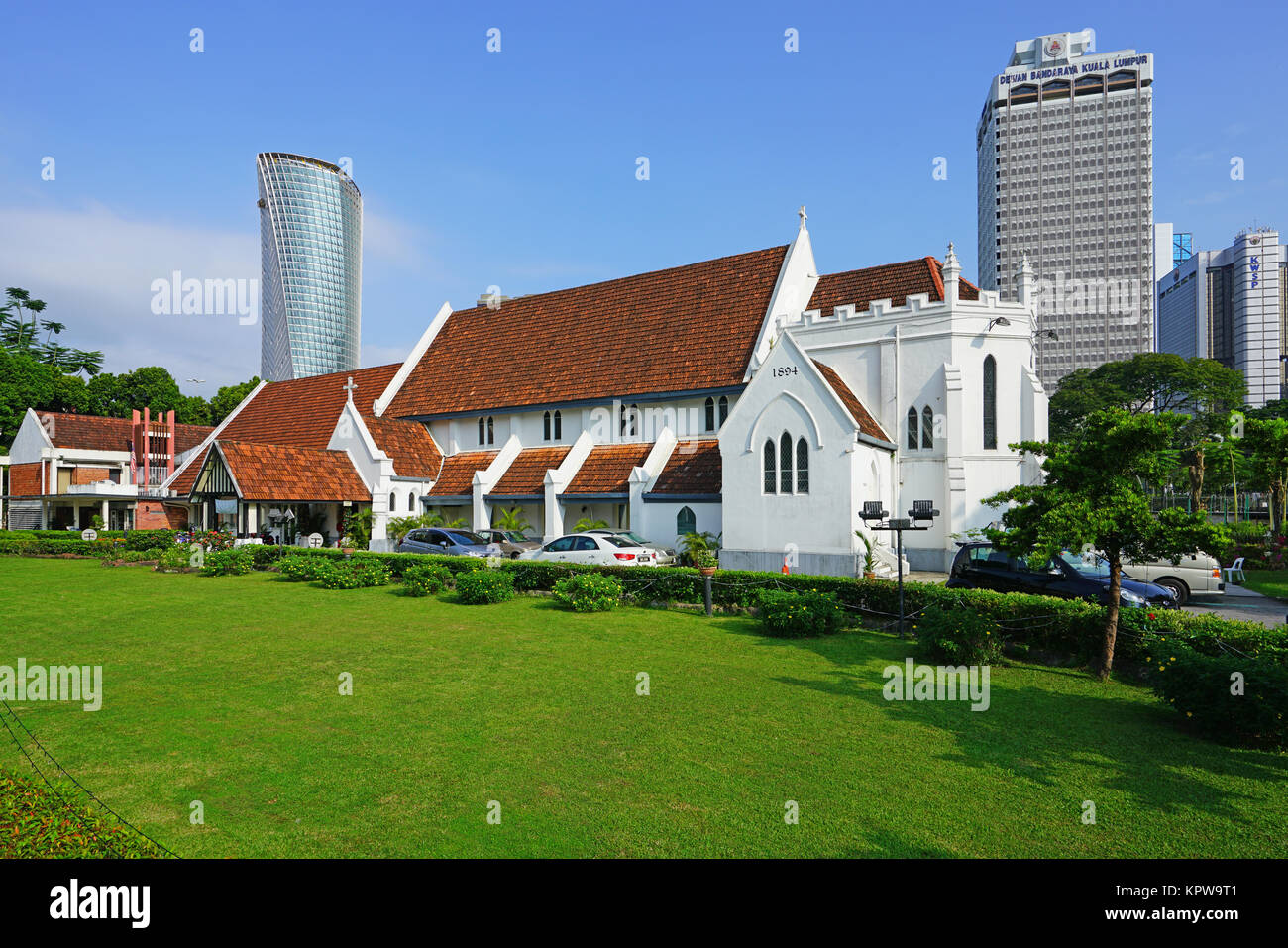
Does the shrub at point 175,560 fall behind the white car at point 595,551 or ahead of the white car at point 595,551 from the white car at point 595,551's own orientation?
ahead

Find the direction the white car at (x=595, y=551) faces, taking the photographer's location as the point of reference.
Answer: facing away from the viewer and to the left of the viewer
